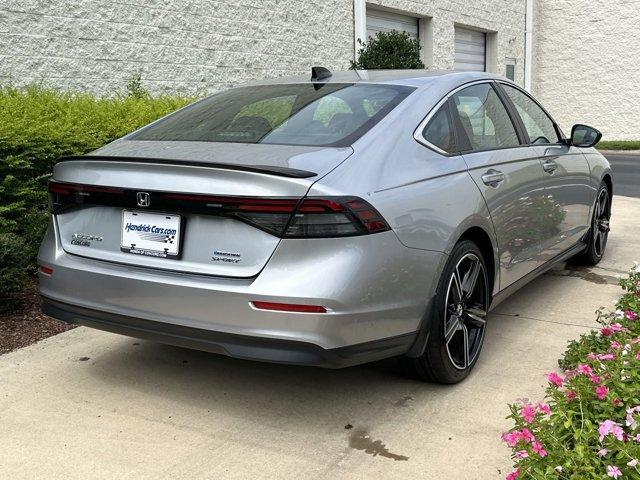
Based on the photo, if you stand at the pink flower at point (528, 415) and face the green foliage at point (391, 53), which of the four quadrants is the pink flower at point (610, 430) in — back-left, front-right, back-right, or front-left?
back-right

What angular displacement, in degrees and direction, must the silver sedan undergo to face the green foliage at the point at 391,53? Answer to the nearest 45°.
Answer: approximately 45° to its left

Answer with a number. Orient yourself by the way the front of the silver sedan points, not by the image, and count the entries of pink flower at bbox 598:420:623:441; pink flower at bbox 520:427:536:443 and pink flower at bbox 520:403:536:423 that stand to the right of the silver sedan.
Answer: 3

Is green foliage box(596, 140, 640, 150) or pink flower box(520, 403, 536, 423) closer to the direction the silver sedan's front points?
the green foliage

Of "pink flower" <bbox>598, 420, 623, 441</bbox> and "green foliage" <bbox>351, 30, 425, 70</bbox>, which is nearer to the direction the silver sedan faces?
the green foliage

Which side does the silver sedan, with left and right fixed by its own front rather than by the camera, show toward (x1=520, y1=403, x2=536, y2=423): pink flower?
right

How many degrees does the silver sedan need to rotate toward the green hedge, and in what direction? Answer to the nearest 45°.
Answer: approximately 90° to its left

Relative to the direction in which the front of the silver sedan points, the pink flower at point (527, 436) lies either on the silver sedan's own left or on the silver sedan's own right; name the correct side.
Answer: on the silver sedan's own right

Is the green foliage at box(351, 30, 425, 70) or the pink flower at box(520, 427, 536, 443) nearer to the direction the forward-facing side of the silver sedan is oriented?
the green foliage

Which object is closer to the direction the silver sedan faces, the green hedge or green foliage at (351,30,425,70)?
the green foliage

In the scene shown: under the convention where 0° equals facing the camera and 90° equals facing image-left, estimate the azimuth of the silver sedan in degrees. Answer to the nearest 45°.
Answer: approximately 225°

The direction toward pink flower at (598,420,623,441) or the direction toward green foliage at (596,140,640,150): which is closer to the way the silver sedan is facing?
the green foliage

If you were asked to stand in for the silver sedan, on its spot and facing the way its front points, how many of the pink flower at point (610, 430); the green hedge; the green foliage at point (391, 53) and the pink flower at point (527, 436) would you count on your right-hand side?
2

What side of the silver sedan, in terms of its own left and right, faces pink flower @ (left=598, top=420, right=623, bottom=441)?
right
